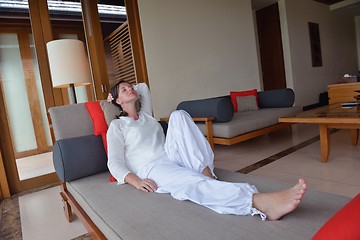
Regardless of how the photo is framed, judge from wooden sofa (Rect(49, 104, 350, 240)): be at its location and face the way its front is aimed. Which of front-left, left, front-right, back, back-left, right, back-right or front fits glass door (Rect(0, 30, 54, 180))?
back

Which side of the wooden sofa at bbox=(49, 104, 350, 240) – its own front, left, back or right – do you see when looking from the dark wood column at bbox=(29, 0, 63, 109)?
back

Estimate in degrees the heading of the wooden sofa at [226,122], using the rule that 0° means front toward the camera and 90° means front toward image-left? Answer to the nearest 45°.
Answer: approximately 315°

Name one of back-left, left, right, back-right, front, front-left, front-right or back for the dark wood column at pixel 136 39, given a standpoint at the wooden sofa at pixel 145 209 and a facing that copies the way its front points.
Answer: back-left

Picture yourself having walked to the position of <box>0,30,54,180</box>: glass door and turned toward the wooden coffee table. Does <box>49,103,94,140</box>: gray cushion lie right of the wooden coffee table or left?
right

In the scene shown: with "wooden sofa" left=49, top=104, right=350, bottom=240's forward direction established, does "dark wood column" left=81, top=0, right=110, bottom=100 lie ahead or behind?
behind

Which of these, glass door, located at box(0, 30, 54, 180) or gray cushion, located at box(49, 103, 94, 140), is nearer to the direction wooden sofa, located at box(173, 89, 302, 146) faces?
the gray cushion

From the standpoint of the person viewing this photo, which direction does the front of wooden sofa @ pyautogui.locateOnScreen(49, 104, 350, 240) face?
facing the viewer and to the right of the viewer

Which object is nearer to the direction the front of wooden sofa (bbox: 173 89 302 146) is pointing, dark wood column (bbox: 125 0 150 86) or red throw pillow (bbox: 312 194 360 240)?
the red throw pillow

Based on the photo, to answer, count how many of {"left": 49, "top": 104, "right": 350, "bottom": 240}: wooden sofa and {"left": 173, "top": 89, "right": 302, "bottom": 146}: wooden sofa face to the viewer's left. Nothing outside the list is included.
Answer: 0
